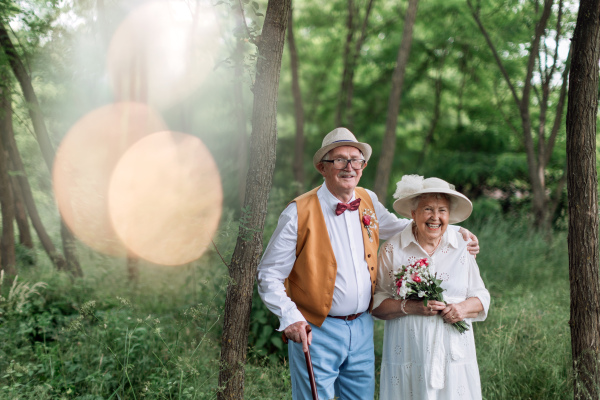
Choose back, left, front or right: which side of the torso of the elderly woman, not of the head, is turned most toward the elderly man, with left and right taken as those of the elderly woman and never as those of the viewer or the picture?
right

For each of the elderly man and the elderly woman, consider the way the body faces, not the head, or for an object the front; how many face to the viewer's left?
0

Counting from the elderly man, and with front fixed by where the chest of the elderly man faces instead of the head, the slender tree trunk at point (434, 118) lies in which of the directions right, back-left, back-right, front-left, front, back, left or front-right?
back-left

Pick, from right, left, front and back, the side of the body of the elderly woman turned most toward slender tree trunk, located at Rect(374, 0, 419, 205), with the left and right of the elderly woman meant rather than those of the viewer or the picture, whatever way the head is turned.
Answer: back

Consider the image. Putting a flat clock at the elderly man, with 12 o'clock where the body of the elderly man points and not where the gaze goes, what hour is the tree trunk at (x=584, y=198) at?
The tree trunk is roughly at 10 o'clock from the elderly man.

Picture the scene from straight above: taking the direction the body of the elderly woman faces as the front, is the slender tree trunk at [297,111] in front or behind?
behind

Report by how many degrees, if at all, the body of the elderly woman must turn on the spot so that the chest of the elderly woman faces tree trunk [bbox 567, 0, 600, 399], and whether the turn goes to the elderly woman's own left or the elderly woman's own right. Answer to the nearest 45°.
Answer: approximately 135° to the elderly woman's own left
